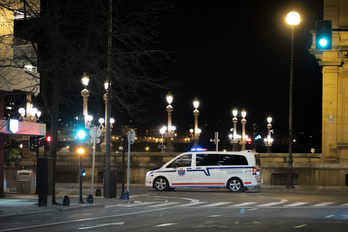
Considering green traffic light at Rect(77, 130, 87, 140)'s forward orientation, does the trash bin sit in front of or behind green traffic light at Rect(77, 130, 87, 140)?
behind

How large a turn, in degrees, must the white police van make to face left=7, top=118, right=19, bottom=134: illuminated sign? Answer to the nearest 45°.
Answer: approximately 45° to its left

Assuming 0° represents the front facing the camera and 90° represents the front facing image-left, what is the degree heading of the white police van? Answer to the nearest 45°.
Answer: approximately 90°

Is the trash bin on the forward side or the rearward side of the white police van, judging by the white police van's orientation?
on the forward side

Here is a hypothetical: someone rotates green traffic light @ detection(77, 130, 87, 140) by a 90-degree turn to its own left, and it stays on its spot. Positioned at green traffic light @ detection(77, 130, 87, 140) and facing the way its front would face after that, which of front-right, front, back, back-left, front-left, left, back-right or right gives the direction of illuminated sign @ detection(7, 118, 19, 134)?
back

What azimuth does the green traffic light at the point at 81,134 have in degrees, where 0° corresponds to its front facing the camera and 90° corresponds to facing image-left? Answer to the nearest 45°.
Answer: approximately 0°

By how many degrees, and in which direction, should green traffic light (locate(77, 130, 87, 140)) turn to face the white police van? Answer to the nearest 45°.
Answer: approximately 135° to its left

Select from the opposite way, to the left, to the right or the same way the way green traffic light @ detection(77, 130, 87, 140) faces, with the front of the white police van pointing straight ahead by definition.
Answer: to the left

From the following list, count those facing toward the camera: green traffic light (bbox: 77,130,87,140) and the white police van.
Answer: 1
